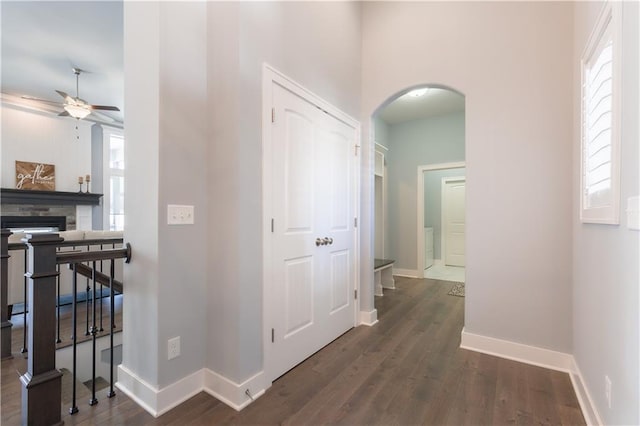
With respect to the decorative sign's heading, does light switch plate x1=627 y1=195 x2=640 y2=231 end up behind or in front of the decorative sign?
in front

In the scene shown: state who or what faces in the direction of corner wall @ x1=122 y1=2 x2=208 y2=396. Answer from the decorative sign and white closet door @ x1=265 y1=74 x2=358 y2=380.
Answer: the decorative sign

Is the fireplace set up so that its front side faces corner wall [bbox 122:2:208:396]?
yes

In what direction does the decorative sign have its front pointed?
toward the camera

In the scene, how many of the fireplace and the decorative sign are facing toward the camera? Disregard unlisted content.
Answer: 2

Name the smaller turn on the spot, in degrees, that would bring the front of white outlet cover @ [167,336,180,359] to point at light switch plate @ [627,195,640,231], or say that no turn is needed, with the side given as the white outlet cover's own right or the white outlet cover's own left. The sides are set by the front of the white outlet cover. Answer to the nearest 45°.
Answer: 0° — it already faces it

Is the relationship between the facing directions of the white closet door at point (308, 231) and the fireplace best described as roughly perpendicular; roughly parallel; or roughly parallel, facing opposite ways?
roughly parallel

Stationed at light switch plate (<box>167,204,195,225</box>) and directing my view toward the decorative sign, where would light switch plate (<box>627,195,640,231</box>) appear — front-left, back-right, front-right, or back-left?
back-right

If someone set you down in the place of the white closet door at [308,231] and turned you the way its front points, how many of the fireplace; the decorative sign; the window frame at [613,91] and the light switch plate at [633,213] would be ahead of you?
2

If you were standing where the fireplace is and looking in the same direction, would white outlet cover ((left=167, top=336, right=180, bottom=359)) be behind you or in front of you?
in front

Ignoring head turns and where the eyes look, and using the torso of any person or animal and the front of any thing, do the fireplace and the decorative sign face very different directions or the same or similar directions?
same or similar directions

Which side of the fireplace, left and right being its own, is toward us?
front

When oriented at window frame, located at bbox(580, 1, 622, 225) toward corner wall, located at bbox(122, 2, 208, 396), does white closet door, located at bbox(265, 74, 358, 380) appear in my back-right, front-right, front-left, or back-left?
front-right
